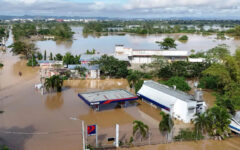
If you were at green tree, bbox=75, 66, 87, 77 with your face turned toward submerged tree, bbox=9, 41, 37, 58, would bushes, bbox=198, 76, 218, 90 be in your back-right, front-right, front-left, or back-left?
back-right

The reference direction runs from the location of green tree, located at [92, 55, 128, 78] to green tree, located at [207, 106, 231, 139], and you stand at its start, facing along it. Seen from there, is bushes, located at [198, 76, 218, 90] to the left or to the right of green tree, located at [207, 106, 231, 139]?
left
